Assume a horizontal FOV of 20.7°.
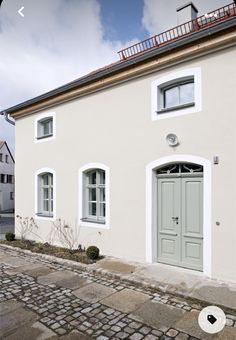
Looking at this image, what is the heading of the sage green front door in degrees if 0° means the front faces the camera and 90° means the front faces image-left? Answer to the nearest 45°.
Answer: approximately 45°

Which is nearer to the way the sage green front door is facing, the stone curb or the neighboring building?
the stone curb

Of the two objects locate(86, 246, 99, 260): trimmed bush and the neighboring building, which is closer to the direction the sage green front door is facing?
the trimmed bush

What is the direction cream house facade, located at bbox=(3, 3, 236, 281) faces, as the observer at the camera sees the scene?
facing the viewer and to the left of the viewer

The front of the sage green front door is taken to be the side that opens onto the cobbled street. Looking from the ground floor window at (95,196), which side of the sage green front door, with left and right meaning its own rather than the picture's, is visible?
right

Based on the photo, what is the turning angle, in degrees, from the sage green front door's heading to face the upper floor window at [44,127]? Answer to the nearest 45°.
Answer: approximately 90° to its right
